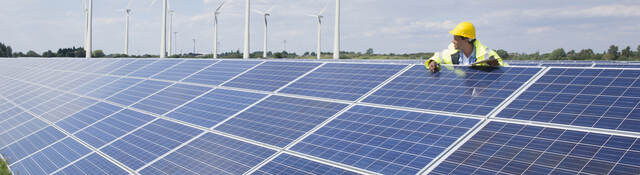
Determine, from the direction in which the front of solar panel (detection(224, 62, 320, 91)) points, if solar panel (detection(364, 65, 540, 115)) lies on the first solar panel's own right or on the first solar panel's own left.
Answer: on the first solar panel's own left

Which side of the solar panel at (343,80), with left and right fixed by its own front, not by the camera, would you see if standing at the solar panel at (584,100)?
left

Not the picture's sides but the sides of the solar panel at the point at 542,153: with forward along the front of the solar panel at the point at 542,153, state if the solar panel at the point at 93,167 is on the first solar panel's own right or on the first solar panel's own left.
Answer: on the first solar panel's own right

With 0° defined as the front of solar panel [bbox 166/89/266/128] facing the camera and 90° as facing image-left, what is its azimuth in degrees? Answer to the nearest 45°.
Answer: approximately 45°

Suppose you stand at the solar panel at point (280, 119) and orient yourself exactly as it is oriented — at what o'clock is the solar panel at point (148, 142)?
the solar panel at point (148, 142) is roughly at 2 o'clock from the solar panel at point (280, 119).

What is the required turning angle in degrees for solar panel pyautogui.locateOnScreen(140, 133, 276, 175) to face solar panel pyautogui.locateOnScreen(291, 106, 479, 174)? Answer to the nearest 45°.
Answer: approximately 90° to its left

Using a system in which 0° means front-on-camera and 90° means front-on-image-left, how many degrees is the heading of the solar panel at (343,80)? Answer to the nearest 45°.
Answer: approximately 45°

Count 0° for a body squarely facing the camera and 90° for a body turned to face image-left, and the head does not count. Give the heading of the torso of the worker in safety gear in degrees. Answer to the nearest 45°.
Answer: approximately 0°

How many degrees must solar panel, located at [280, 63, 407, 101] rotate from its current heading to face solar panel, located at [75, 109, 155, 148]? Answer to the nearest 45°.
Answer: approximately 45° to its right

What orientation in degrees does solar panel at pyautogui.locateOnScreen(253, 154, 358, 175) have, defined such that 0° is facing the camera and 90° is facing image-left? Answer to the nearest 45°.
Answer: approximately 45°
